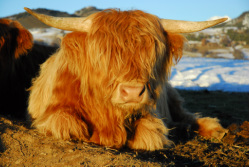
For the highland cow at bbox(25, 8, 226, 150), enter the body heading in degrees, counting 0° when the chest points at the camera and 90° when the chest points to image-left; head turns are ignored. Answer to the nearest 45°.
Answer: approximately 0°

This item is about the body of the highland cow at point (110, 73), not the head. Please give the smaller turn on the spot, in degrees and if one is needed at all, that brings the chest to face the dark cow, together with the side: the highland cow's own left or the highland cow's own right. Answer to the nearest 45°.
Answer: approximately 135° to the highland cow's own right
